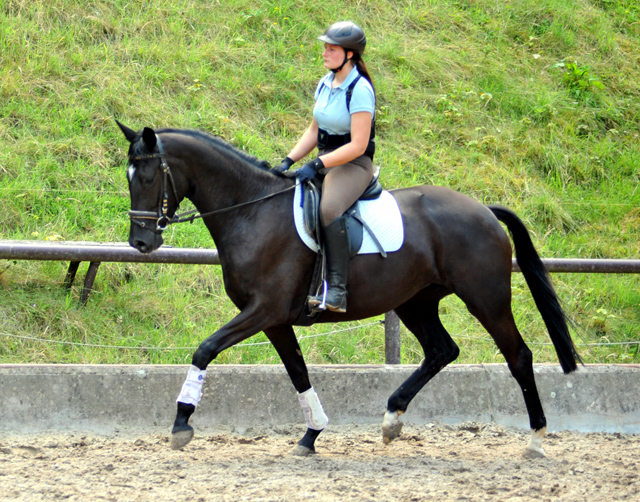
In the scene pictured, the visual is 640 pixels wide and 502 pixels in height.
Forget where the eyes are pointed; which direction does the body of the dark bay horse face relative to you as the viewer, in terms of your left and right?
facing to the left of the viewer

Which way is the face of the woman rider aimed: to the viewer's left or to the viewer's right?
to the viewer's left
